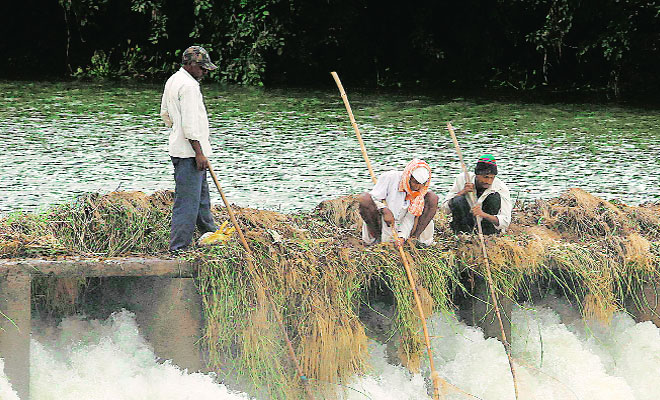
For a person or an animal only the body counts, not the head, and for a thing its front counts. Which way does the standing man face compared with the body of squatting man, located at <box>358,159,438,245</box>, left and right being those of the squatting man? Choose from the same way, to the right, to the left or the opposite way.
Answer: to the left

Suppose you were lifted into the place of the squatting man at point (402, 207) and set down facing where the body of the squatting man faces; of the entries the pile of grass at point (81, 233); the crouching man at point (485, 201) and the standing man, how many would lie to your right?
2

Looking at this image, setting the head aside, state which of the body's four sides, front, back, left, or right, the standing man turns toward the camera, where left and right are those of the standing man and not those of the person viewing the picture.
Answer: right

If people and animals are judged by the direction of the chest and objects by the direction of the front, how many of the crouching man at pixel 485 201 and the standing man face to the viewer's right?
1

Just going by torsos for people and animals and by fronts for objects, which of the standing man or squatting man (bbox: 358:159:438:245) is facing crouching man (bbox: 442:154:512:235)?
the standing man

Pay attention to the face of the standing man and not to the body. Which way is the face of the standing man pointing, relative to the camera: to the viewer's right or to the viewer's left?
to the viewer's right

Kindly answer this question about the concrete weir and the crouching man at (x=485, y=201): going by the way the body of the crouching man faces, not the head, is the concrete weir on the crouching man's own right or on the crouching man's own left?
on the crouching man's own right

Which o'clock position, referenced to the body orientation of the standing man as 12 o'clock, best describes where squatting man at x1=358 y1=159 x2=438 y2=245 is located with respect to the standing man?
The squatting man is roughly at 12 o'clock from the standing man.

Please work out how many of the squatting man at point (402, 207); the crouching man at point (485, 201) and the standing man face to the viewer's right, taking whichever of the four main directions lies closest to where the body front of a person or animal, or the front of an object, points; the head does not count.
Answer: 1

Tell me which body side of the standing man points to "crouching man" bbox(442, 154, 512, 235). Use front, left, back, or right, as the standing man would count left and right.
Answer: front

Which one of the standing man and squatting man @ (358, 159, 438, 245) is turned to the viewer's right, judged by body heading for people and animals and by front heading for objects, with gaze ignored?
the standing man

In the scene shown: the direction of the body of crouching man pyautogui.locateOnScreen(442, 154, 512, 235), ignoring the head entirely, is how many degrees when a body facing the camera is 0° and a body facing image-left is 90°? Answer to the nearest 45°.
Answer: approximately 0°

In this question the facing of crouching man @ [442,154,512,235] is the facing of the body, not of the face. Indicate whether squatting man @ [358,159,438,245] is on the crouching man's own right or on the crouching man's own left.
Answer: on the crouching man's own right

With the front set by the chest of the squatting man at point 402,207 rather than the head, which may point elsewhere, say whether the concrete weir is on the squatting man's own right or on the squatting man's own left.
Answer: on the squatting man's own right
